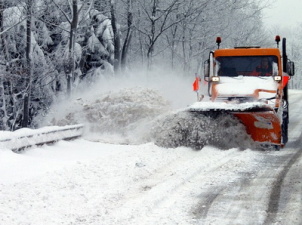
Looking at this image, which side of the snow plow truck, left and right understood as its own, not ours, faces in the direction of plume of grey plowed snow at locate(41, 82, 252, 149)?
right

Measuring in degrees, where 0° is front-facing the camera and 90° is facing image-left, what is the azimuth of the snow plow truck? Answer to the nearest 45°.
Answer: approximately 0°
